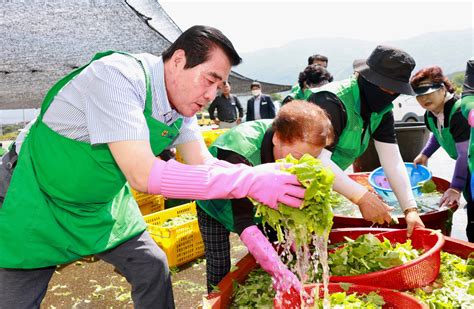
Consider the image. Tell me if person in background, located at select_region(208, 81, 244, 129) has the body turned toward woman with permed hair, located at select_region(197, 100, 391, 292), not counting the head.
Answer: yes

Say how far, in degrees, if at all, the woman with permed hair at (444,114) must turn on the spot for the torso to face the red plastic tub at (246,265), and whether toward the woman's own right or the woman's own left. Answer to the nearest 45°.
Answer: approximately 45° to the woman's own left

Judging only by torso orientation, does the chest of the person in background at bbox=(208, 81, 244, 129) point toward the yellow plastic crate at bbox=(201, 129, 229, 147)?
yes

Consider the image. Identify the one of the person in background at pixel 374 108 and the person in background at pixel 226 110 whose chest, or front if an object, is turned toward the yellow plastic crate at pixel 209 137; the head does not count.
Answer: the person in background at pixel 226 110

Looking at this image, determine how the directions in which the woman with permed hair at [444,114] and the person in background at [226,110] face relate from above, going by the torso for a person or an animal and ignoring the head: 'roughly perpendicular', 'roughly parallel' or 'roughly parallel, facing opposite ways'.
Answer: roughly perpendicular

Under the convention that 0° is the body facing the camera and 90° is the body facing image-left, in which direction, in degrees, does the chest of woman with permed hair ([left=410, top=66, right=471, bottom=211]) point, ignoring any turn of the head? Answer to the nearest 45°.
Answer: approximately 45°
